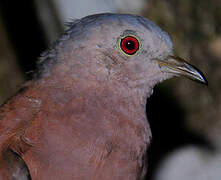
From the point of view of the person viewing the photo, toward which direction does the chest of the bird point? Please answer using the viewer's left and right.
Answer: facing to the right of the viewer
